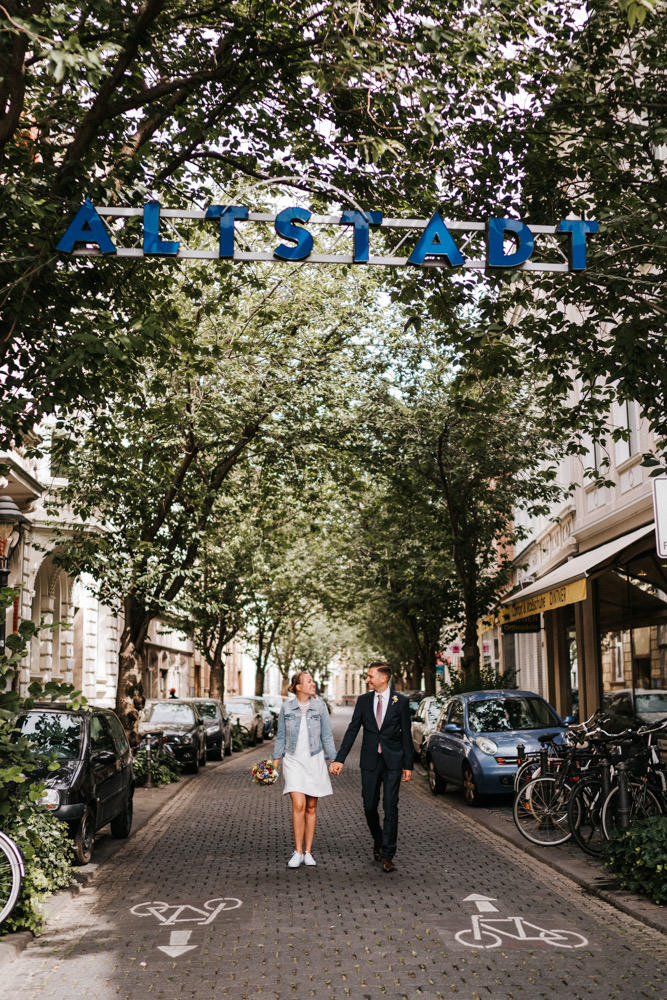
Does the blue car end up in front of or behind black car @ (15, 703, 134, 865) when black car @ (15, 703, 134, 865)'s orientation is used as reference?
behind

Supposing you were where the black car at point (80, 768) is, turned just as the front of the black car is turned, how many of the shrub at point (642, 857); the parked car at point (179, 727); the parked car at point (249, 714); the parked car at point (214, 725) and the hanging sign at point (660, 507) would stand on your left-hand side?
2

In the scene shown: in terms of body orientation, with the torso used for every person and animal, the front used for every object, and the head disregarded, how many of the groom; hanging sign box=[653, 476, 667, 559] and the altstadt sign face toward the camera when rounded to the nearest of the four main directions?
3

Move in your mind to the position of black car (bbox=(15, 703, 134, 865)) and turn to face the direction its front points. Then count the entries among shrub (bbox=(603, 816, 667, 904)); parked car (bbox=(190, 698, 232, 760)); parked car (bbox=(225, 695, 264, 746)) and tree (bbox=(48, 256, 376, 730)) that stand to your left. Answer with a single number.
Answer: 1

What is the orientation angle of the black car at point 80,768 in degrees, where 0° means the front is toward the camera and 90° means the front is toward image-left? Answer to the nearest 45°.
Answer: approximately 45°

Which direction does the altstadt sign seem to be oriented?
toward the camera

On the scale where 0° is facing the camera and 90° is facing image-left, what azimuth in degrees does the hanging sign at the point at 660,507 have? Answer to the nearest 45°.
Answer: approximately 0°

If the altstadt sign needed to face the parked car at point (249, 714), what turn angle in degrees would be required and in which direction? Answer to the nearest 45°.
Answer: approximately 180°

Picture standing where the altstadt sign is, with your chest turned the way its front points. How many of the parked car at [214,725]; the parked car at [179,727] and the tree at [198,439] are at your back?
3

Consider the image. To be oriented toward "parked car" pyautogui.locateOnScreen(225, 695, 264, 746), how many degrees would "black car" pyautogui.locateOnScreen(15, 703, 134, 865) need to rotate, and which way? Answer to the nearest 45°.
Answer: approximately 135° to its right

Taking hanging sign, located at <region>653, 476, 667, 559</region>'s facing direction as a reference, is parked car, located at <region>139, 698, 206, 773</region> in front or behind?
behind

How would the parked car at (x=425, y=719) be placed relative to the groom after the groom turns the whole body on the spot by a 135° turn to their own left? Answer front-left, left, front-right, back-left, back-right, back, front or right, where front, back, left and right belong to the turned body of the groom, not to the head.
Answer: front-left

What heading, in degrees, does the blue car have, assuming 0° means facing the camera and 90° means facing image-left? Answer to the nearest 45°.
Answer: approximately 315°
